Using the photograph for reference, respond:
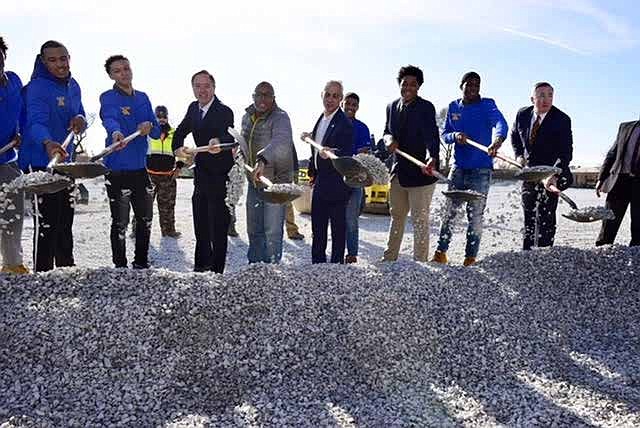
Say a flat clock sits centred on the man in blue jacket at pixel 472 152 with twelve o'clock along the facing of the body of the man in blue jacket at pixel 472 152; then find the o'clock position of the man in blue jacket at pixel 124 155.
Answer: the man in blue jacket at pixel 124 155 is roughly at 2 o'clock from the man in blue jacket at pixel 472 152.

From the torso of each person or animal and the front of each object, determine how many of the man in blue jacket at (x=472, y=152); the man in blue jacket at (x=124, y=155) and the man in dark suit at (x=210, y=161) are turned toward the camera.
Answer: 3

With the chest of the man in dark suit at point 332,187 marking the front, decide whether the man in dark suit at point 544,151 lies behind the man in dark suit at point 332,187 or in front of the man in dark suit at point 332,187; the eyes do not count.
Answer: behind

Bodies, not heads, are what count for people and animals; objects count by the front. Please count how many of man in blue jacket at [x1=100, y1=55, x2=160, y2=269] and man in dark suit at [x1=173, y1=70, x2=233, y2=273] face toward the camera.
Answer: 2

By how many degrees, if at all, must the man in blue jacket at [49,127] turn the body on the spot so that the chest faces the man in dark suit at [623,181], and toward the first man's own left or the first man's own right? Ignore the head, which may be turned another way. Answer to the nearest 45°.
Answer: approximately 45° to the first man's own left

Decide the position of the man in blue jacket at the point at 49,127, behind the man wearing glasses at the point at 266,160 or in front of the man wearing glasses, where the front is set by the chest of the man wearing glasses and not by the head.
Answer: in front

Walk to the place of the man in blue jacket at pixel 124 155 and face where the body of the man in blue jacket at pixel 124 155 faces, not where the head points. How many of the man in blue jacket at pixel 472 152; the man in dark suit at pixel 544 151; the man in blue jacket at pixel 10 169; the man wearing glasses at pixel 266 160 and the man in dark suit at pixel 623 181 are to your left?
4

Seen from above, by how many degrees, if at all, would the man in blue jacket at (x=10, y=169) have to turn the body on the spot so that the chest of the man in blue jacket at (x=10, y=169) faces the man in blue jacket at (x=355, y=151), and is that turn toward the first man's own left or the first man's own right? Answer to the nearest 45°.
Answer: approximately 45° to the first man's own left

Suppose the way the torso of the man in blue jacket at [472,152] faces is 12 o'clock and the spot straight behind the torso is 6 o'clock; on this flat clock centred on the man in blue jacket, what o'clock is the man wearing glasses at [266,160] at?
The man wearing glasses is roughly at 2 o'clock from the man in blue jacket.

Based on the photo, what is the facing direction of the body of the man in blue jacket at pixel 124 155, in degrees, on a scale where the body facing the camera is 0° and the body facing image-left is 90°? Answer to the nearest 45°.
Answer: approximately 0°
